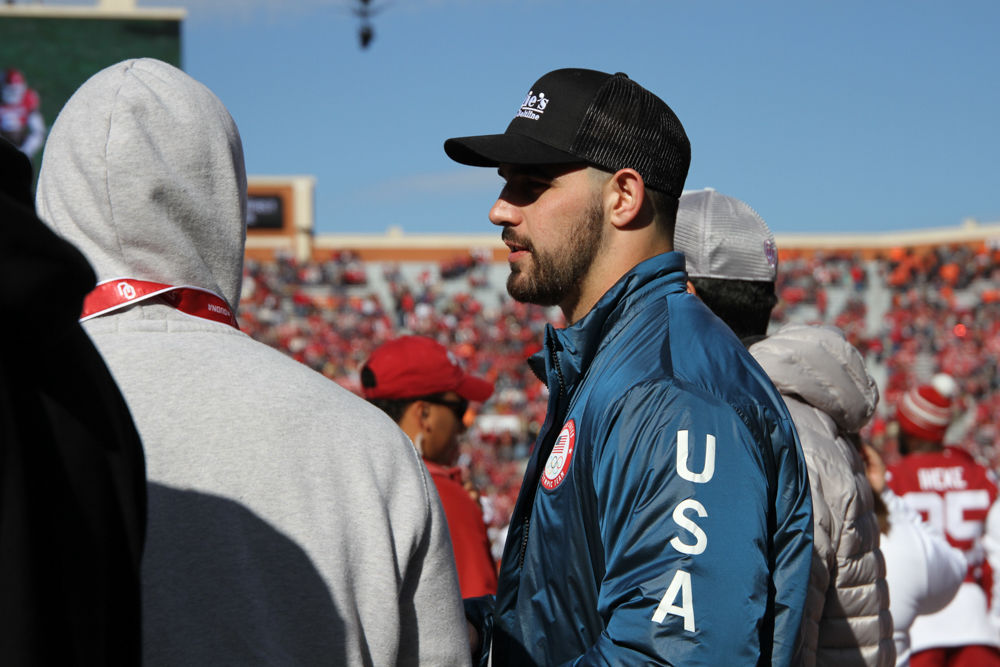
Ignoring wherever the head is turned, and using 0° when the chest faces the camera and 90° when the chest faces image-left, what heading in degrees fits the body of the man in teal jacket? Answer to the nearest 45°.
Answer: approximately 90°

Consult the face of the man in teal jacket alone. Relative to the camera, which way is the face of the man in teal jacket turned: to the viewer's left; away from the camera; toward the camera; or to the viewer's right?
to the viewer's left

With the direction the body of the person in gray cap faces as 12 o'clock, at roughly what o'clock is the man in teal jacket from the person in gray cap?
The man in teal jacket is roughly at 8 o'clock from the person in gray cap.

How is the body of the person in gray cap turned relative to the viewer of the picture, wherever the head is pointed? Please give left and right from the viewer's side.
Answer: facing away from the viewer and to the left of the viewer

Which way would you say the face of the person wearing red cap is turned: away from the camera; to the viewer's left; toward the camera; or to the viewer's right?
to the viewer's right

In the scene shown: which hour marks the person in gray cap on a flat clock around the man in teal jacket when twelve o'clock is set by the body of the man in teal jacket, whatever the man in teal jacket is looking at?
The person in gray cap is roughly at 4 o'clock from the man in teal jacket.

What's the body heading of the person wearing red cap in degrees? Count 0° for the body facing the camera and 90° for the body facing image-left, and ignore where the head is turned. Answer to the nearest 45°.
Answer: approximately 270°

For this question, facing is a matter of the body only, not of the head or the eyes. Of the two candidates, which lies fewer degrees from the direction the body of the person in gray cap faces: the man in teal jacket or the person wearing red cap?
the person wearing red cap
